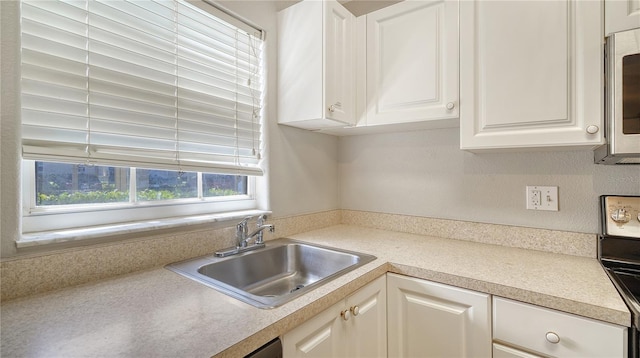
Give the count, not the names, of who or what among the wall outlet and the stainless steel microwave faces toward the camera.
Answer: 2

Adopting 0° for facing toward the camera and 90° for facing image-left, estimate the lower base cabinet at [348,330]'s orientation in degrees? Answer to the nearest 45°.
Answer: approximately 315°

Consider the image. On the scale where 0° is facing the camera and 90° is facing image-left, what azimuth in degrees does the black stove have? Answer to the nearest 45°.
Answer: approximately 0°

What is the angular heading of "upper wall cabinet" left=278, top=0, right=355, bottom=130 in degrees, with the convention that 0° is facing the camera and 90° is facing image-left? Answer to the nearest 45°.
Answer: approximately 315°
